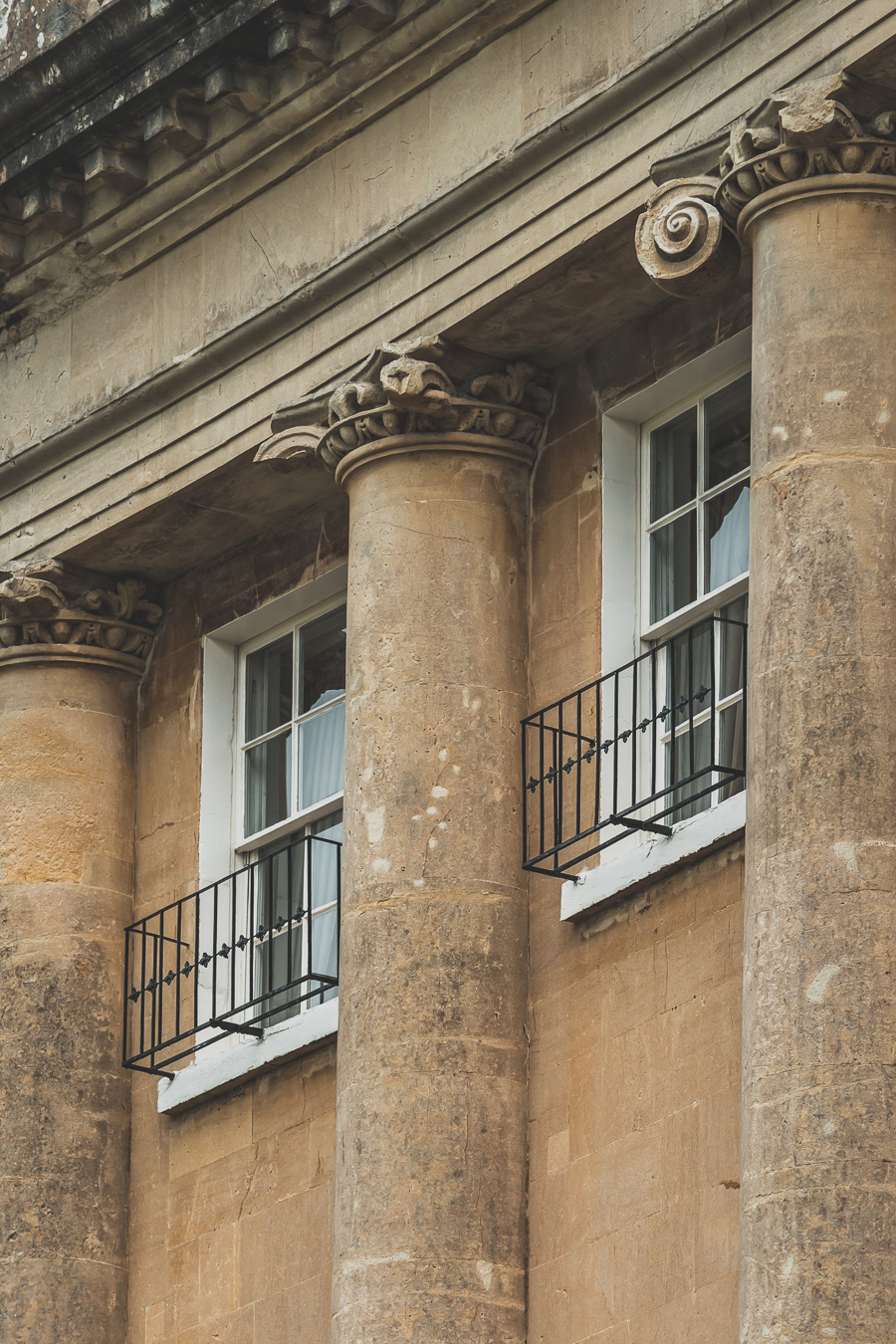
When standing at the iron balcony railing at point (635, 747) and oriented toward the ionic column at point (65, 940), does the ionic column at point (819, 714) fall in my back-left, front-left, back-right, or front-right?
back-left

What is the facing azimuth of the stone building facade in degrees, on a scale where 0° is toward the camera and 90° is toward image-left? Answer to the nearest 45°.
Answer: approximately 45°
